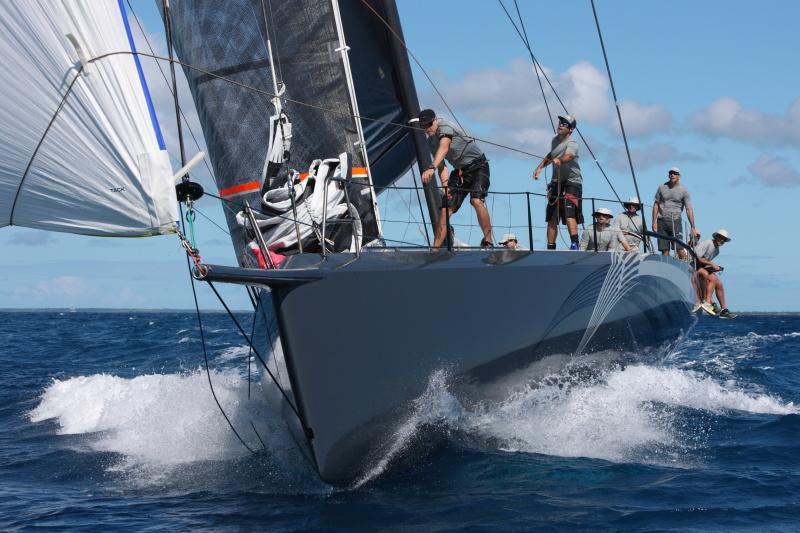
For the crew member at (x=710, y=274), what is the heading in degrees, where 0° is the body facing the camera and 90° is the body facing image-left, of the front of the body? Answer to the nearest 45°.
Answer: approximately 315°

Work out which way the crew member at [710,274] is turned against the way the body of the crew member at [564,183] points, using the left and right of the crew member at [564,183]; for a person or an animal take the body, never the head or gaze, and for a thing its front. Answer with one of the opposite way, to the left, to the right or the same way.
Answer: to the left

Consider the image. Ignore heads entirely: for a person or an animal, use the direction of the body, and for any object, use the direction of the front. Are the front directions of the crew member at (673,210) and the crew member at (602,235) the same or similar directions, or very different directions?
same or similar directions

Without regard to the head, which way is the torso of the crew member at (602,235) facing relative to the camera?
toward the camera

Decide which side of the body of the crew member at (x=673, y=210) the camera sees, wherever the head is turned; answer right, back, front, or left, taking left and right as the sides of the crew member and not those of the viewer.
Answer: front

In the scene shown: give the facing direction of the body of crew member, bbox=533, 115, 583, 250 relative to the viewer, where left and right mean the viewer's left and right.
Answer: facing the viewer and to the left of the viewer

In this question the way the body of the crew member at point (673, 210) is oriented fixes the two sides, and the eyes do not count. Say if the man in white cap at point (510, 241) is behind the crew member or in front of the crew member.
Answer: in front

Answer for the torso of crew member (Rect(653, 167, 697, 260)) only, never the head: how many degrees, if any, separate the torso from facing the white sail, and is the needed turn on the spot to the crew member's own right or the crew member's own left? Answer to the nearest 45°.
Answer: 0° — they already face it

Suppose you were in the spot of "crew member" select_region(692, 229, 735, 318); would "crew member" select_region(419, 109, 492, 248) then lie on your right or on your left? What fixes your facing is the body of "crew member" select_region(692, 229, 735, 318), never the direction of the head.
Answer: on your right

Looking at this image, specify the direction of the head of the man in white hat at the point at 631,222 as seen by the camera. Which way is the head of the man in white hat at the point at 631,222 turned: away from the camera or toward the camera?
toward the camera

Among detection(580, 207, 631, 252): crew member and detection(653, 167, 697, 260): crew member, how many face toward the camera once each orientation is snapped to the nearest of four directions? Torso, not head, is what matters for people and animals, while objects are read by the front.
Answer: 2

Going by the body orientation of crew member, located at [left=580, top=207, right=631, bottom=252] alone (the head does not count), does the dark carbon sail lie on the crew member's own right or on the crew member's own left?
on the crew member's own right
